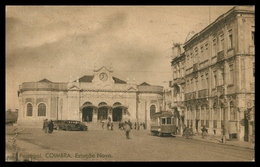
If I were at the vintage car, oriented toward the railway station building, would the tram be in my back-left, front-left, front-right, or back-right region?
back-right

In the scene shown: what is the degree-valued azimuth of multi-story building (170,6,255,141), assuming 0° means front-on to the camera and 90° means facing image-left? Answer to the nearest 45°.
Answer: approximately 45°

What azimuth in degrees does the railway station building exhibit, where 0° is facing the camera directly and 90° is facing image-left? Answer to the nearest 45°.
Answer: approximately 0°

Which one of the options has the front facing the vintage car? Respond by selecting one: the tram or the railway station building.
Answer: the railway station building
